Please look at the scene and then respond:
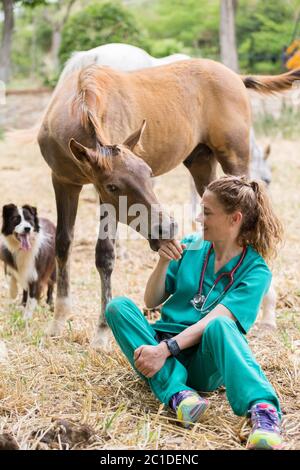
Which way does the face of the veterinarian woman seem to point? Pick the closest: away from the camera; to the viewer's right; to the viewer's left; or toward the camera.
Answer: to the viewer's left

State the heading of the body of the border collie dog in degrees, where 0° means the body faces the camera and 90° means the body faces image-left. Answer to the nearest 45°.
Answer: approximately 45°

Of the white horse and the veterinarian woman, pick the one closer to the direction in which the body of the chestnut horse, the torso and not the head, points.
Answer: the veterinarian woman

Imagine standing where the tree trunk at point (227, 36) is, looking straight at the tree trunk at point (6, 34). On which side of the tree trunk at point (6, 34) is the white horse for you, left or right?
left

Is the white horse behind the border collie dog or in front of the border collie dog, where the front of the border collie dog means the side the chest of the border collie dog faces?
behind

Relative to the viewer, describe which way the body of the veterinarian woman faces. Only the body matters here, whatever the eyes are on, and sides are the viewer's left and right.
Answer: facing the viewer and to the left of the viewer
